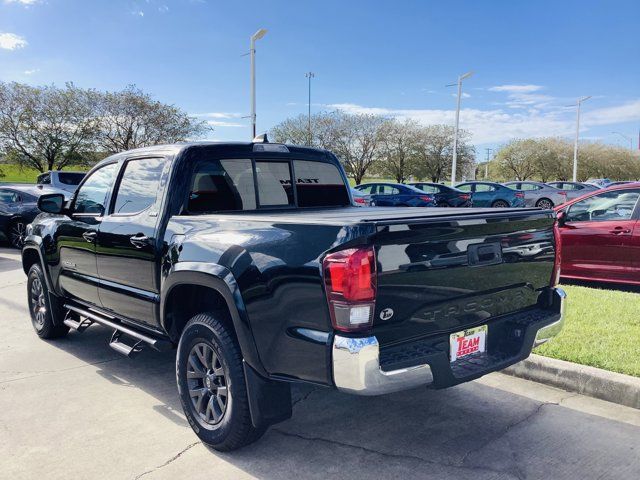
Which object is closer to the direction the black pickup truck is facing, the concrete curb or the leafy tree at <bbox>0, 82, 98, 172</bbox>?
the leafy tree

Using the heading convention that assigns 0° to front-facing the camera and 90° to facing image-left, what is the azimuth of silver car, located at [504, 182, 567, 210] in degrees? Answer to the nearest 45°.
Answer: approximately 90°

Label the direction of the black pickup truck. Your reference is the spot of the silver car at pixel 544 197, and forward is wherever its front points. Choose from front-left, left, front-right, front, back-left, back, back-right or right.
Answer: left

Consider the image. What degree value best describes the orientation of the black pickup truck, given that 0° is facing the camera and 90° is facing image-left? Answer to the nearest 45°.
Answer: approximately 135°

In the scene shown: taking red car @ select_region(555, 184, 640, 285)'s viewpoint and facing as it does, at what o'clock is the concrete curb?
The concrete curb is roughly at 9 o'clock from the red car.

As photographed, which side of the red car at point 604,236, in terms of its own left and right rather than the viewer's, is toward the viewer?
left

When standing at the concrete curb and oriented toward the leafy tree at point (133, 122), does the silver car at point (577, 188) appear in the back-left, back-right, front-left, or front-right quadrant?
front-right

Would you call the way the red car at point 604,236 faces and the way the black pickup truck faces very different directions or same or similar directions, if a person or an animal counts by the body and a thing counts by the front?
same or similar directions

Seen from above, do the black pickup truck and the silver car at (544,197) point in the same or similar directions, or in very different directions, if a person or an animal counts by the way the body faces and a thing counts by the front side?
same or similar directions

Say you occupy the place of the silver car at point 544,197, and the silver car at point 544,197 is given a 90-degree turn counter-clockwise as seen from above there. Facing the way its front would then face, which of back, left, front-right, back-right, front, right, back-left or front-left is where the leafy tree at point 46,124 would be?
right

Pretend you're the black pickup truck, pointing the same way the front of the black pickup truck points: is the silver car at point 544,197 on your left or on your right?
on your right

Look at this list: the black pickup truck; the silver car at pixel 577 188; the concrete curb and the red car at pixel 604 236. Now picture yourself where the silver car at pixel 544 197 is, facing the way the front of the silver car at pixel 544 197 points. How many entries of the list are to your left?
3

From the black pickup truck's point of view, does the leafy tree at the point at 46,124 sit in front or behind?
in front

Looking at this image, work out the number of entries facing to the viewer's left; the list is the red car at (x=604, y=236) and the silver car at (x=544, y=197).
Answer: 2

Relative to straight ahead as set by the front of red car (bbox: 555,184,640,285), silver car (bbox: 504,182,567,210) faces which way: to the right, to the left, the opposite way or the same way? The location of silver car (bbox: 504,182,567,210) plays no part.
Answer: the same way

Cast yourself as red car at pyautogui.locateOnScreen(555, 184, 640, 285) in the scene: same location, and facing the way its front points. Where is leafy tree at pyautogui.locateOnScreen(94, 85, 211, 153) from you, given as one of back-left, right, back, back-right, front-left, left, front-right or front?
front-right

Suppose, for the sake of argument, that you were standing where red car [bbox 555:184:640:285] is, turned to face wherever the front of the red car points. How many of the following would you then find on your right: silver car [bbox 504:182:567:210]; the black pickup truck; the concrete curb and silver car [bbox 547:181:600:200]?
2

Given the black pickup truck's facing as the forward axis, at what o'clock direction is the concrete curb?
The concrete curb is roughly at 4 o'clock from the black pickup truck.

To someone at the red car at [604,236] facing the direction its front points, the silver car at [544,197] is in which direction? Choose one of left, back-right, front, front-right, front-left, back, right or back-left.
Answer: right

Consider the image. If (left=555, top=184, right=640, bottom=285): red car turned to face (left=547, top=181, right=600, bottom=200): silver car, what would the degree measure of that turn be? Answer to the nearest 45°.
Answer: approximately 90° to its right
